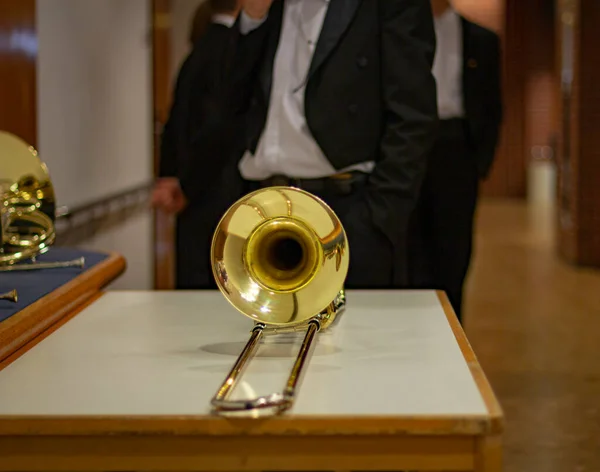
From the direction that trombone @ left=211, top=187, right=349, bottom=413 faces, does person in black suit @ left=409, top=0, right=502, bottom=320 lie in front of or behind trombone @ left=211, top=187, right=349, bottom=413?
behind

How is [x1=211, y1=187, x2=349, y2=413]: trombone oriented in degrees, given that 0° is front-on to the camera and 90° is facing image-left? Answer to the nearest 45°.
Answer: approximately 0°

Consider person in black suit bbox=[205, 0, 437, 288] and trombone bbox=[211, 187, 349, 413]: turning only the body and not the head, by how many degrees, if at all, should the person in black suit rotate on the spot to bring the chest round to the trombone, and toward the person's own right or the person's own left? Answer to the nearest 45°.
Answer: approximately 45° to the person's own left

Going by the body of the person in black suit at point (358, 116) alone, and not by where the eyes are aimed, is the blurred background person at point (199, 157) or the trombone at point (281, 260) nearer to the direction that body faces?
the trombone

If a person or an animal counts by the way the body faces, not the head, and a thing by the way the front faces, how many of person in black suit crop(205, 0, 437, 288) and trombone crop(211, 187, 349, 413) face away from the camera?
0

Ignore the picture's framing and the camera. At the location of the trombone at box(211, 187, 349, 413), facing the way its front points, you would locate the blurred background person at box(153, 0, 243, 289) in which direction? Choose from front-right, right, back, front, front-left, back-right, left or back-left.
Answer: back

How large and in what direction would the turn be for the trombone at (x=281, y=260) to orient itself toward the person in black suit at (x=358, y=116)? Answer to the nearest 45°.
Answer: approximately 180°

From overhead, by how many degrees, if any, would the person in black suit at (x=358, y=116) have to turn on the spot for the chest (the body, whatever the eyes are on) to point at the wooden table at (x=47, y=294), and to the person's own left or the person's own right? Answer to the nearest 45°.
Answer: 0° — they already face it

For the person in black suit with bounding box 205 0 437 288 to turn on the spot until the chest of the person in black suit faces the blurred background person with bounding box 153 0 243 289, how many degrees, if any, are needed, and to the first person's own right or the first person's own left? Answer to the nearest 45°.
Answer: approximately 90° to the first person's own right
